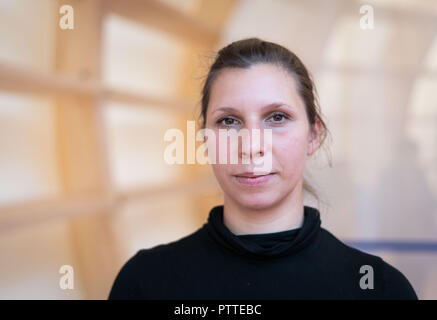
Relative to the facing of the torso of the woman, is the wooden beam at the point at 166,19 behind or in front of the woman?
behind

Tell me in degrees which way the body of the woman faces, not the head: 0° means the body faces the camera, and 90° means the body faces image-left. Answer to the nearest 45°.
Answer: approximately 0°

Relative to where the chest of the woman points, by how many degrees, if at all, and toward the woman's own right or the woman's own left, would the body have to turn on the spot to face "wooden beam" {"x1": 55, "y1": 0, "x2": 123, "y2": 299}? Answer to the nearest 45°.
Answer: approximately 135° to the woman's own right
